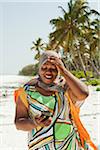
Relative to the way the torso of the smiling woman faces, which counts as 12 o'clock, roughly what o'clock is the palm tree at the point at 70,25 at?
The palm tree is roughly at 6 o'clock from the smiling woman.

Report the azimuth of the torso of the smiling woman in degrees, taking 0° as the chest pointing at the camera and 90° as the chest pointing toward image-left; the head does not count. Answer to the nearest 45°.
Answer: approximately 0°
